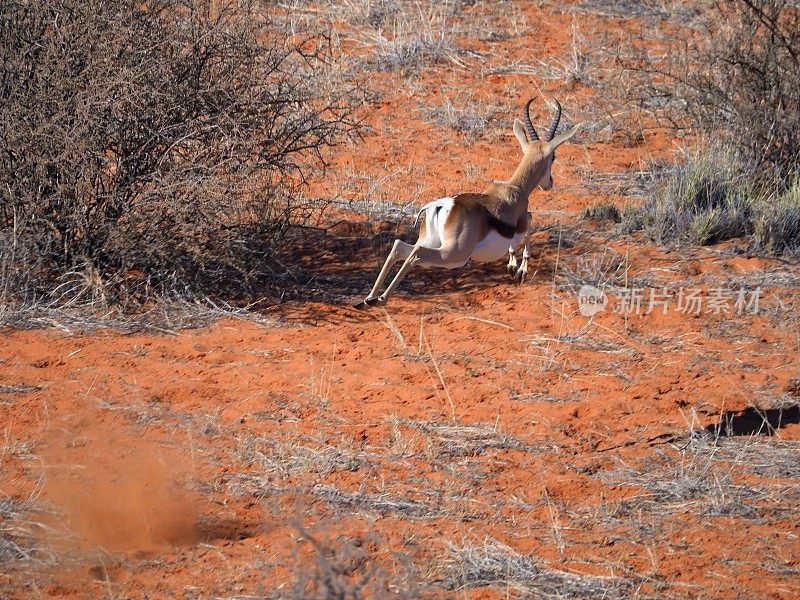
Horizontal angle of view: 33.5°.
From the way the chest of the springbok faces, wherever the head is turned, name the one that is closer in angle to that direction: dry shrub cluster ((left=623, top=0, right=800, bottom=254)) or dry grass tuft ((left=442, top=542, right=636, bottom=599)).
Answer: the dry shrub cluster

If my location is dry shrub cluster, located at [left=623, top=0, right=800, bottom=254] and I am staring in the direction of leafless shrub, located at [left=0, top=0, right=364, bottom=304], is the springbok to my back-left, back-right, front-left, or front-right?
front-left

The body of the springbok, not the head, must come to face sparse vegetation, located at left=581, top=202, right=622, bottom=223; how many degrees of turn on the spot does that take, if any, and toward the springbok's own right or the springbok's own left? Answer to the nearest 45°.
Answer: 0° — it already faces it

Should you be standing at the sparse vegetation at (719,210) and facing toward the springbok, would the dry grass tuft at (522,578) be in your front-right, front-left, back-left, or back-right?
front-left

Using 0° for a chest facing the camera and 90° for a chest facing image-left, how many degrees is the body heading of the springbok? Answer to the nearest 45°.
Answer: approximately 225°

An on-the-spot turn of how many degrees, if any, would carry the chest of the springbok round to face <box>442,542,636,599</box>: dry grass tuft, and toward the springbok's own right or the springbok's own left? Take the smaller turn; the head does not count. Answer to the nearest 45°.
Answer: approximately 135° to the springbok's own right

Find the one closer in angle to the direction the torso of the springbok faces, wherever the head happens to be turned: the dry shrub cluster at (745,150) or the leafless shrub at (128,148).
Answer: the dry shrub cluster

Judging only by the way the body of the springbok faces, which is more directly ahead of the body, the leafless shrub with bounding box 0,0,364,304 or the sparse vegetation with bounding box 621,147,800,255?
the sparse vegetation

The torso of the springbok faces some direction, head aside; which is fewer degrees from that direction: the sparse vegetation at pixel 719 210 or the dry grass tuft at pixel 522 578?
the sparse vegetation

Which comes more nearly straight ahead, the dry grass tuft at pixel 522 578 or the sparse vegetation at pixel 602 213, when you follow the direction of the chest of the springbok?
the sparse vegetation

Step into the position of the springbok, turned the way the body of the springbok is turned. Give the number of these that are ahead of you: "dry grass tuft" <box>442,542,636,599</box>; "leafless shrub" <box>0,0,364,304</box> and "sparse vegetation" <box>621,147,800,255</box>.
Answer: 1

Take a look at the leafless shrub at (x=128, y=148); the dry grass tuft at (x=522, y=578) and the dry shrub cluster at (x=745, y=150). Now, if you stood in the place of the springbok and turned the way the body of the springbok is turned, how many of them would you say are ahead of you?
1

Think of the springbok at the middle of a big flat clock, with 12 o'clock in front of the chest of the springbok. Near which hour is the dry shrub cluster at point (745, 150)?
The dry shrub cluster is roughly at 12 o'clock from the springbok.

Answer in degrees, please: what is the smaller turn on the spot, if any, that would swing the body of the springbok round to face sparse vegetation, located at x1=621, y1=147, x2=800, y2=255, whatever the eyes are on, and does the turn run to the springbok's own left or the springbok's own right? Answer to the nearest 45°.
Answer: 0° — it already faces it

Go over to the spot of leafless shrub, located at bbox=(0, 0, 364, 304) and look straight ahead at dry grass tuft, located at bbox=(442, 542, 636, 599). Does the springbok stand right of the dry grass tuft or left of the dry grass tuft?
left

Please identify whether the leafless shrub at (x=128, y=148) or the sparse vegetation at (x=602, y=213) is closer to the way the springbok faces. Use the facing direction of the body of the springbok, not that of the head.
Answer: the sparse vegetation
